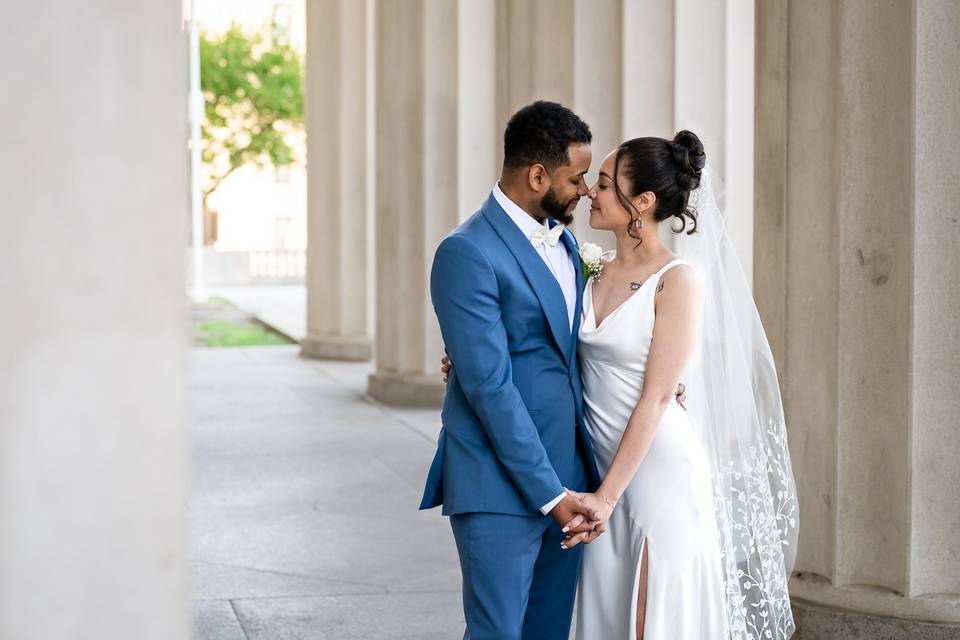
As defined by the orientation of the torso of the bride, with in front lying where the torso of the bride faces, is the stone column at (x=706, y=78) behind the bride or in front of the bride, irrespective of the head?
behind

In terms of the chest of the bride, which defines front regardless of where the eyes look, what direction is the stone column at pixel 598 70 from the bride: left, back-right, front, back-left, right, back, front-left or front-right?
back-right

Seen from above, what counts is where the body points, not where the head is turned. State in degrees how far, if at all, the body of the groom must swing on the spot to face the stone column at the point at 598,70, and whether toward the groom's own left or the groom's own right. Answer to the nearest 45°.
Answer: approximately 135° to the groom's own left

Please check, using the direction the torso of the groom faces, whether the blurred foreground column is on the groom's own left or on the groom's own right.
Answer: on the groom's own right

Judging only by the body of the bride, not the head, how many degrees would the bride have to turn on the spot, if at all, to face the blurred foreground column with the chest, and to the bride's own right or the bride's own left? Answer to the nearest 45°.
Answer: approximately 45° to the bride's own left

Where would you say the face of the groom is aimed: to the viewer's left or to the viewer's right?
to the viewer's right

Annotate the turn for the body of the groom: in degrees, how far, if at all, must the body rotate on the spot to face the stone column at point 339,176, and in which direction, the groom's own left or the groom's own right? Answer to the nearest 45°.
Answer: approximately 135° to the groom's own left

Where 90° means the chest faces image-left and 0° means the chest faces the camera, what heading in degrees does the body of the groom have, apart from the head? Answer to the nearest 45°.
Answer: approximately 315°

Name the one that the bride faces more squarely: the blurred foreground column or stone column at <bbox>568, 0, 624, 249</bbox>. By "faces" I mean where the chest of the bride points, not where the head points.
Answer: the blurred foreground column

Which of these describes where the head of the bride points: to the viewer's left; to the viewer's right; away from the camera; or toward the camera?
to the viewer's left
